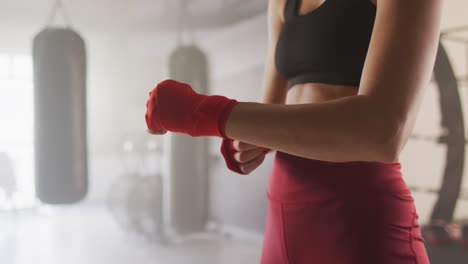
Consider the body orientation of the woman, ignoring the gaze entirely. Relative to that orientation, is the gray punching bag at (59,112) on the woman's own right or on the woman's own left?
on the woman's own right

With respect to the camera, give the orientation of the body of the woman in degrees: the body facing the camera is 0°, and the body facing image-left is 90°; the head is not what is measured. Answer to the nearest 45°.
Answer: approximately 45°

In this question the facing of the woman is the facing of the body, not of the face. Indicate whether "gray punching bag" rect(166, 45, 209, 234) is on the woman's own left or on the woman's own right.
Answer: on the woman's own right
